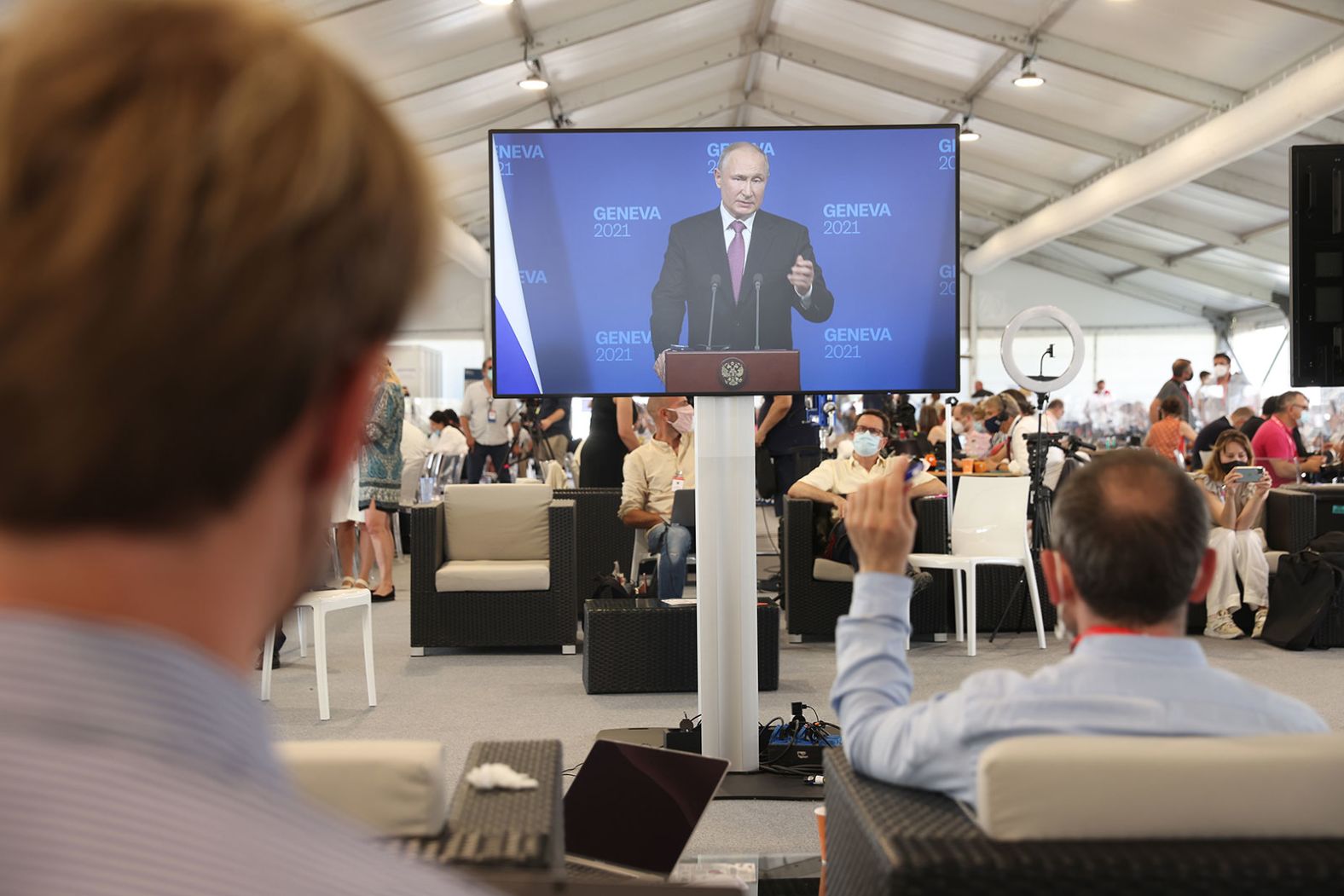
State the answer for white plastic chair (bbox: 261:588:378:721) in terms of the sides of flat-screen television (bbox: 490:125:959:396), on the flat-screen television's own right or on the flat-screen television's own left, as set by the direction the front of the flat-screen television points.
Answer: on the flat-screen television's own right

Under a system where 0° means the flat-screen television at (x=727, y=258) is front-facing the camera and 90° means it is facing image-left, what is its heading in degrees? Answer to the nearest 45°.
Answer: approximately 0°

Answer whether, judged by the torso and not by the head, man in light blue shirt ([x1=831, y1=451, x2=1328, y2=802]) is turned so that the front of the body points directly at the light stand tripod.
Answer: yes

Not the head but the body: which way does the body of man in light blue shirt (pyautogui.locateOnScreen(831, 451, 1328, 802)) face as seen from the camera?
away from the camera

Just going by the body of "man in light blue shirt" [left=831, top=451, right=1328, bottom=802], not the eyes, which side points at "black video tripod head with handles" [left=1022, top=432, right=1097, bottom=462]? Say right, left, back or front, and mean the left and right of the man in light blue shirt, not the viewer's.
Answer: front

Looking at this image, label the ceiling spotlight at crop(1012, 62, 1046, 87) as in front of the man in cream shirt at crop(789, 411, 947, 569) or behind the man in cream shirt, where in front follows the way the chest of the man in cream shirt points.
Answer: behind

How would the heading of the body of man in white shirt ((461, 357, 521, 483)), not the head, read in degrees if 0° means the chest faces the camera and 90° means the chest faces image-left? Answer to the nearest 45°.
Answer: approximately 0°

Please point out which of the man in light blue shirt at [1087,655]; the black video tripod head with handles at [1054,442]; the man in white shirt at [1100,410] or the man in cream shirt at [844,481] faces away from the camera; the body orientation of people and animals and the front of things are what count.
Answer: the man in light blue shirt

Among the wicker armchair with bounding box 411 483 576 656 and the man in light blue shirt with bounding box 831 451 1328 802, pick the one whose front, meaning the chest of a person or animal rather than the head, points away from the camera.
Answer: the man in light blue shirt
